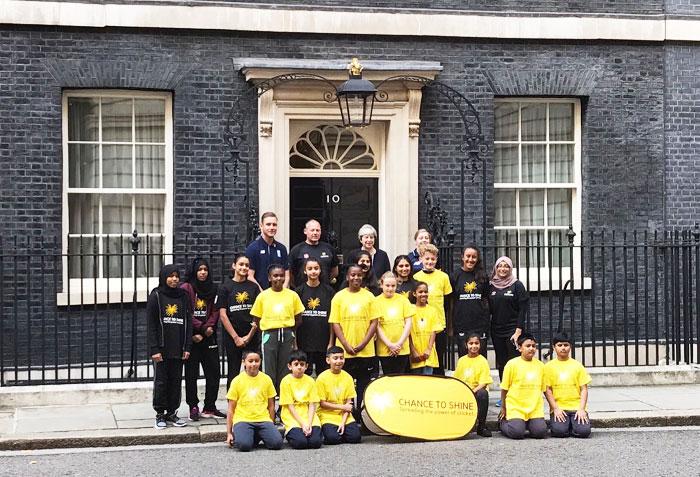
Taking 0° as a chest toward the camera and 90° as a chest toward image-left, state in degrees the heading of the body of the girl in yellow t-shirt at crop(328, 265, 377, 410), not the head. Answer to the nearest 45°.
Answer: approximately 0°

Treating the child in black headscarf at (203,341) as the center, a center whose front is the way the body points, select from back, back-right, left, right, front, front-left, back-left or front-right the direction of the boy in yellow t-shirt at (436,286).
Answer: left

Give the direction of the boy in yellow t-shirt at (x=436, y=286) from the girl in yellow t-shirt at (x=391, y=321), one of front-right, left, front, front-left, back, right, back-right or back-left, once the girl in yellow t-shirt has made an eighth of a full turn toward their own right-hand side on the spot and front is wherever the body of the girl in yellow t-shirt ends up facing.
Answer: back
